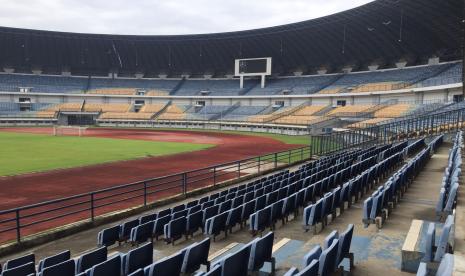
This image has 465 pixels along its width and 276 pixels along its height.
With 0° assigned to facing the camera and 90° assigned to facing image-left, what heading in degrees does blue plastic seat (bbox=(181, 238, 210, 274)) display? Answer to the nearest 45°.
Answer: approximately 135°

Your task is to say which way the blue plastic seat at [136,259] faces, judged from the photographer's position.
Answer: facing away from the viewer and to the left of the viewer

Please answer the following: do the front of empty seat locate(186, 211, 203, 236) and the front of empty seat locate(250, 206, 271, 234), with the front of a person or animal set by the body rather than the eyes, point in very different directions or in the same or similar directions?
same or similar directions

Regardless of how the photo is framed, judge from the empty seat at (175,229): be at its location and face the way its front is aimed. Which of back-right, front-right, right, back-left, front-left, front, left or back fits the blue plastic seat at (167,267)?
back-left

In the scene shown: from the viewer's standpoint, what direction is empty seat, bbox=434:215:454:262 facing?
to the viewer's left

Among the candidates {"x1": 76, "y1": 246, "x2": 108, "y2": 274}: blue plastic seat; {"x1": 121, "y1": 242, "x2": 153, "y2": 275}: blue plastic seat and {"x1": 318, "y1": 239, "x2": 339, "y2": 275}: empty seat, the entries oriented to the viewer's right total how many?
0

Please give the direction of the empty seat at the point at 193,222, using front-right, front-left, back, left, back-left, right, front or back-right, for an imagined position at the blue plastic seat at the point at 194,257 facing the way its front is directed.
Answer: front-right

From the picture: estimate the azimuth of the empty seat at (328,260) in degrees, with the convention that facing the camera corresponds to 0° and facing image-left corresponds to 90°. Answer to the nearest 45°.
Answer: approximately 135°

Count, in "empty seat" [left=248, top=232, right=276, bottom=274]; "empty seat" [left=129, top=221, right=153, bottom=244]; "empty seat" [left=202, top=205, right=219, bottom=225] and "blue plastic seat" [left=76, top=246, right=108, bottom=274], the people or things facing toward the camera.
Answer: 0

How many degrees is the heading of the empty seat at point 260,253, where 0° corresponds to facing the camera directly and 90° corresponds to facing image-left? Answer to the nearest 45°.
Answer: approximately 135°

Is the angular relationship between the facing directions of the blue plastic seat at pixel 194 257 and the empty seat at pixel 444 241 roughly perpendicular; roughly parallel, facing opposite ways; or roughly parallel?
roughly parallel

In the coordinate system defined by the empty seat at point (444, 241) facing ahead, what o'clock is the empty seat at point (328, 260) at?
the empty seat at point (328, 260) is roughly at 11 o'clock from the empty seat at point (444, 241).

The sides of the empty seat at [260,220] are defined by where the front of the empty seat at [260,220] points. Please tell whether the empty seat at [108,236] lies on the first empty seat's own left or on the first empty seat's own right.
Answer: on the first empty seat's own left

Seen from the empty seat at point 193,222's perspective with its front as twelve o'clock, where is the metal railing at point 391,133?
The metal railing is roughly at 3 o'clock from the empty seat.

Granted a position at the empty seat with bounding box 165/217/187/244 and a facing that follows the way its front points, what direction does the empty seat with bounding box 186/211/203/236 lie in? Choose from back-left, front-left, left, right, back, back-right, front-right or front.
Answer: right
